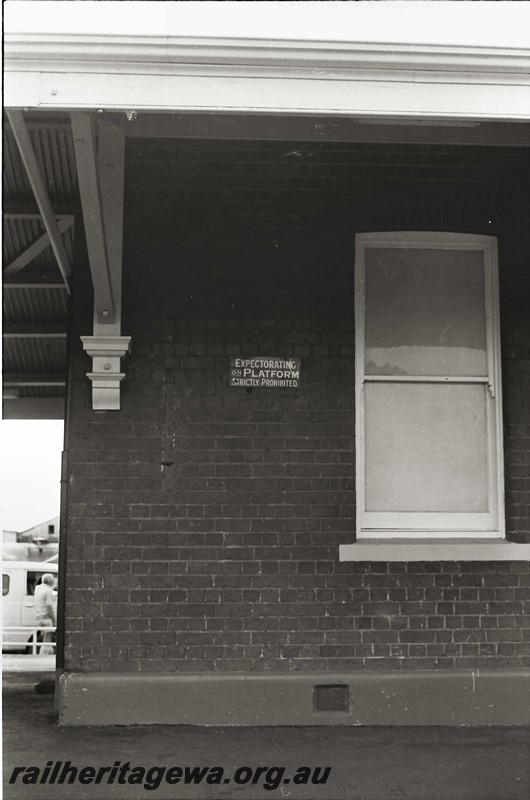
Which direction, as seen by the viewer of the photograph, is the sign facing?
facing the viewer

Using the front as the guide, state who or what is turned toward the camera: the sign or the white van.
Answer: the sign

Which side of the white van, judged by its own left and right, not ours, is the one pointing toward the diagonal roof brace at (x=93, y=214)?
right

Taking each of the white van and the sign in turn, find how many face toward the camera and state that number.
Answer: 1

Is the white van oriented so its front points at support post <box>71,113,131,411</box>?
no

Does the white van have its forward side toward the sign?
no

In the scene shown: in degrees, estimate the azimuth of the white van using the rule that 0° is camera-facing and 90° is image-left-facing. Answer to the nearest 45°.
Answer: approximately 270°

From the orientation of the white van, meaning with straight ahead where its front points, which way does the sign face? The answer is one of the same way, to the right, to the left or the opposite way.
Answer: to the right

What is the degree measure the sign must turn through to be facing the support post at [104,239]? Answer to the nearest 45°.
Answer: approximately 45° to its right

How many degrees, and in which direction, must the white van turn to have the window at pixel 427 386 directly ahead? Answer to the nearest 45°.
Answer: approximately 90° to its right

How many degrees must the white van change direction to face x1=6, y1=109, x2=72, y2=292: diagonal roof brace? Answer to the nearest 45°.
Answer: approximately 90° to its right

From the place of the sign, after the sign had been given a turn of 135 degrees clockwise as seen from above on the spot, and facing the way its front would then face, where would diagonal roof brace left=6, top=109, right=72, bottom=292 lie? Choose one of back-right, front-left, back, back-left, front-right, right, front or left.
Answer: left

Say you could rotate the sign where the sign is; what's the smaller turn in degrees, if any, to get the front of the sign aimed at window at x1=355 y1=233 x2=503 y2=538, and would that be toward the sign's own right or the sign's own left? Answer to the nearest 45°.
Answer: approximately 90° to the sign's own left
